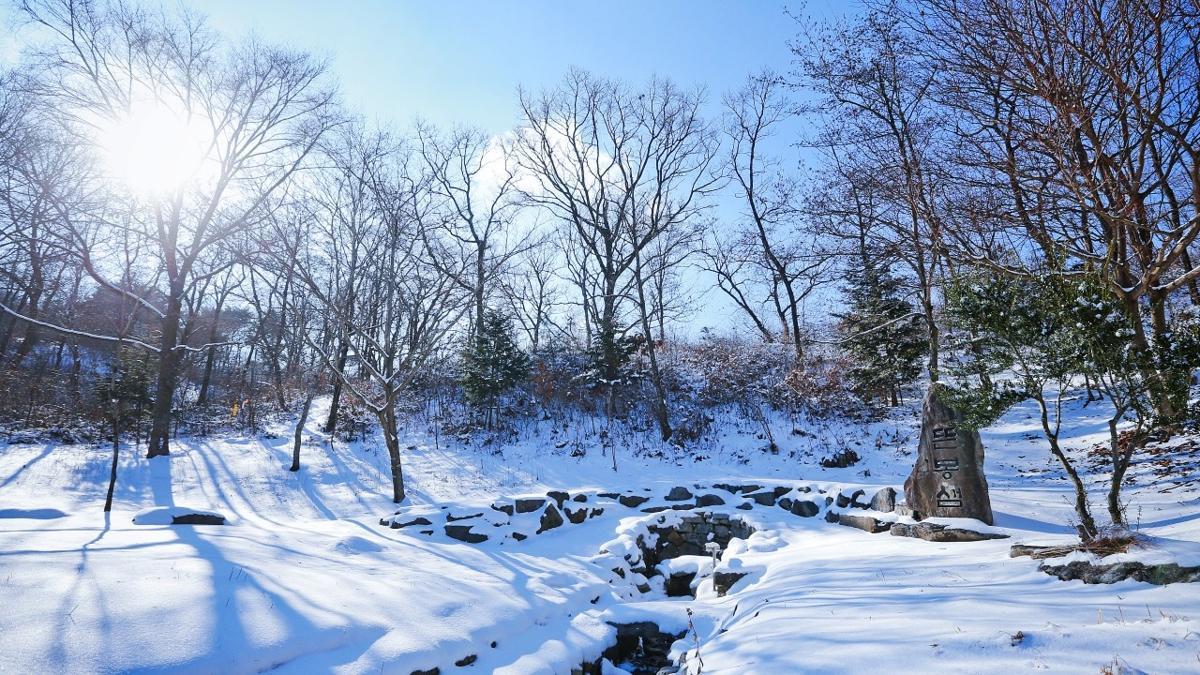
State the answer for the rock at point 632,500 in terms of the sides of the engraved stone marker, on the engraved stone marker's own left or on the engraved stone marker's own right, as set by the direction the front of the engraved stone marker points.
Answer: on the engraved stone marker's own right

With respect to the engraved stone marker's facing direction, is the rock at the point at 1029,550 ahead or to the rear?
ahead

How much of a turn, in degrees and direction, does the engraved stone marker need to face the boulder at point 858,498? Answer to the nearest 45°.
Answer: approximately 135° to its right

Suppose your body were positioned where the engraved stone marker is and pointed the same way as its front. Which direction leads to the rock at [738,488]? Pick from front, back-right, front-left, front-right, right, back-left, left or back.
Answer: back-right

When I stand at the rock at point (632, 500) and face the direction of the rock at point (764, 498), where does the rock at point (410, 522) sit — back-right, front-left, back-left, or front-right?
back-right

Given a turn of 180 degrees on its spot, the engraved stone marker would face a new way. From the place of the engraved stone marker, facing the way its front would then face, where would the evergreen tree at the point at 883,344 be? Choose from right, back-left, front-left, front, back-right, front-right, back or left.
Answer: front

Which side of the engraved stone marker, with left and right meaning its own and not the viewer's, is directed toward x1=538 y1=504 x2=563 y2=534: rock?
right

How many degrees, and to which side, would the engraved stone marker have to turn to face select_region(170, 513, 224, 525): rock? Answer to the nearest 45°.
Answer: approximately 45° to its right

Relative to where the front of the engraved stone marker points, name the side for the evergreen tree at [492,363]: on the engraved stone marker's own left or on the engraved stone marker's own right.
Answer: on the engraved stone marker's own right

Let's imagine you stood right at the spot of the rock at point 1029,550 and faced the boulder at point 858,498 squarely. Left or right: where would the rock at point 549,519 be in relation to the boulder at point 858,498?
left

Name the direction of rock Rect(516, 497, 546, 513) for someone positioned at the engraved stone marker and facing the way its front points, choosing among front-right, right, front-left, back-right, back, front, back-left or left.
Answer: right

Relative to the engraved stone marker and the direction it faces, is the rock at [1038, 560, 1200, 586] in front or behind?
in front

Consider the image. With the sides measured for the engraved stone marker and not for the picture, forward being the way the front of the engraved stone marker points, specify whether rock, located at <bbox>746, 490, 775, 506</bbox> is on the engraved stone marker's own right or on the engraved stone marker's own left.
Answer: on the engraved stone marker's own right

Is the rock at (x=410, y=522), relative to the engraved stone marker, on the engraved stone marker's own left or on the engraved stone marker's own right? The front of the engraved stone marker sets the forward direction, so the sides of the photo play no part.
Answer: on the engraved stone marker's own right

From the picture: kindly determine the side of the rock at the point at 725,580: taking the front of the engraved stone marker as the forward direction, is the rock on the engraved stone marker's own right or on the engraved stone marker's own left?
on the engraved stone marker's own right

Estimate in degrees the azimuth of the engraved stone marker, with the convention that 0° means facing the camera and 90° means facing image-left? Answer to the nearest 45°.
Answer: approximately 0°

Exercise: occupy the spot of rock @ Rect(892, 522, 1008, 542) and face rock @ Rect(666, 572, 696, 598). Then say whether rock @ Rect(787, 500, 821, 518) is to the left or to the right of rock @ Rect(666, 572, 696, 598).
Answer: right
